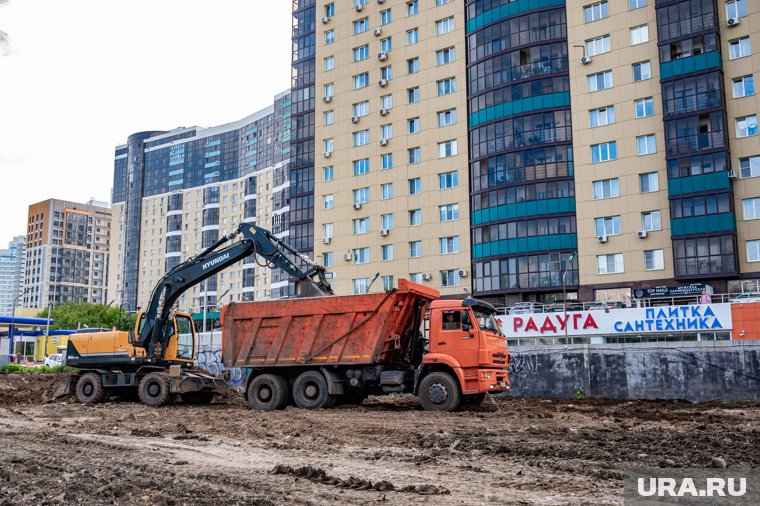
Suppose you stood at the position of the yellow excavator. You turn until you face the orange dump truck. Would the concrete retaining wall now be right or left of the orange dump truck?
left

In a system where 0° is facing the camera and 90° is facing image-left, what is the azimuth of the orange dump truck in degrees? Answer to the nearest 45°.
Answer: approximately 270°

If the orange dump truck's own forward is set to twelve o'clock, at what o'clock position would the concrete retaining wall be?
The concrete retaining wall is roughly at 11 o'clock from the orange dump truck.

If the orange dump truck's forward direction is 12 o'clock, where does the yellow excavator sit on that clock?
The yellow excavator is roughly at 7 o'clock from the orange dump truck.

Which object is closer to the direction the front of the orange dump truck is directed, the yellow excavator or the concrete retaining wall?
the concrete retaining wall
